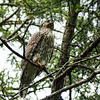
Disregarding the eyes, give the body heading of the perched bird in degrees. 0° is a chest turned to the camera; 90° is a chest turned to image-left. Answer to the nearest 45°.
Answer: approximately 315°
